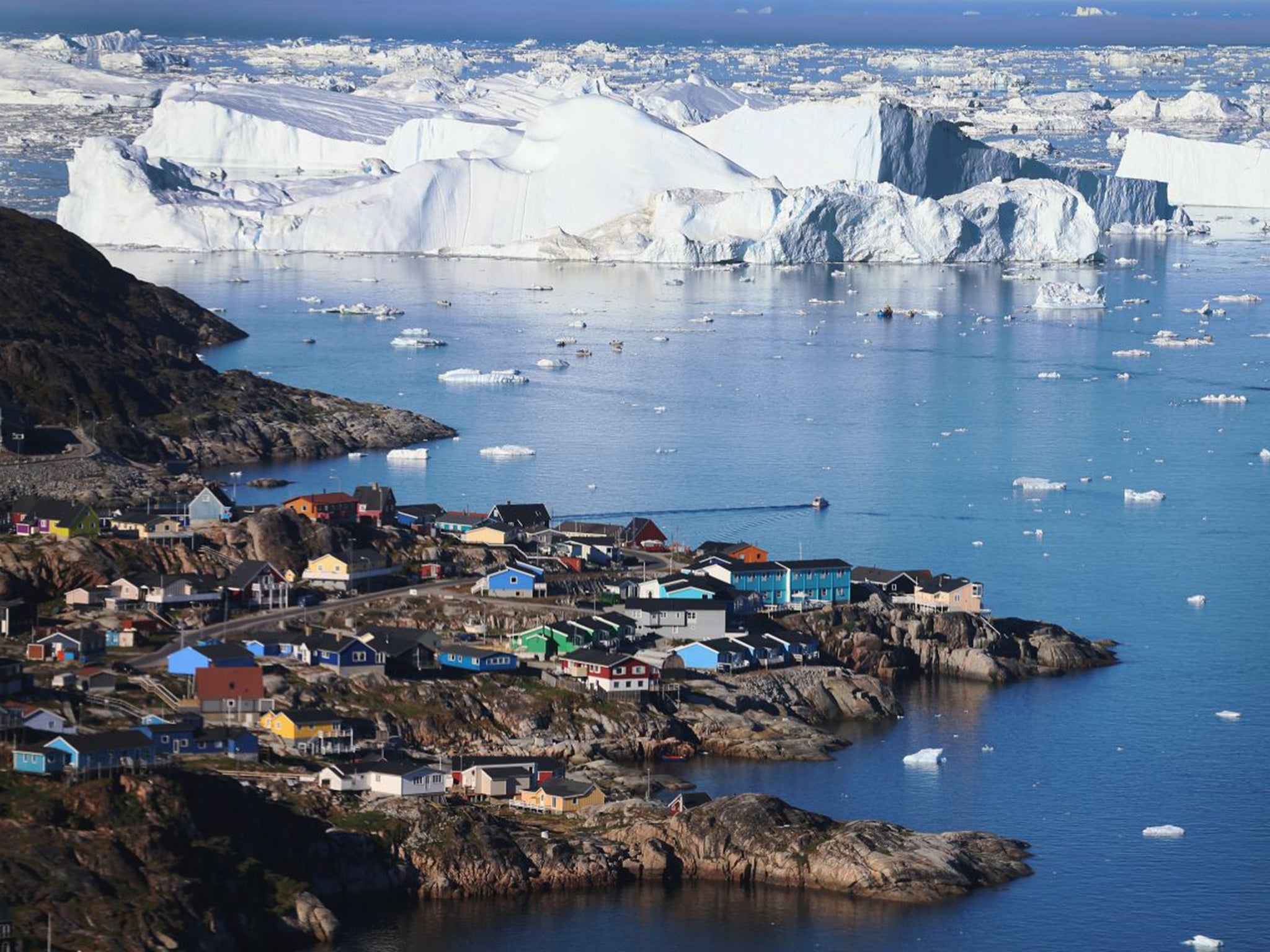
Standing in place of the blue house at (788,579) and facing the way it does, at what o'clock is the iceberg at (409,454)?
The iceberg is roughly at 5 o'clock from the blue house.

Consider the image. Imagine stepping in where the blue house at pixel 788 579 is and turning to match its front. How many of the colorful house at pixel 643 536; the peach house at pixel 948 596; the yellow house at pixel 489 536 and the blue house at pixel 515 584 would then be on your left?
1

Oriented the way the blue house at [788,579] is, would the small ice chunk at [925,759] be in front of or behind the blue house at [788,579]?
in front

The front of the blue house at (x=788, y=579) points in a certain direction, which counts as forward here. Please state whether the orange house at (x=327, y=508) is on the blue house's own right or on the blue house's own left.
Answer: on the blue house's own right

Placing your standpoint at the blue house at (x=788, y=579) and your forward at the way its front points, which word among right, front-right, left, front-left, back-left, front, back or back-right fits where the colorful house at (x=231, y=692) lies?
front-right

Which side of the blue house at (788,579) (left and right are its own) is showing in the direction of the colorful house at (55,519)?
right

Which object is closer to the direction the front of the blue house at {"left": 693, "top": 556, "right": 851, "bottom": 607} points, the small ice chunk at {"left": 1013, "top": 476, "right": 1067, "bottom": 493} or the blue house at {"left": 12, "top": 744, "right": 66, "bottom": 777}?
the blue house

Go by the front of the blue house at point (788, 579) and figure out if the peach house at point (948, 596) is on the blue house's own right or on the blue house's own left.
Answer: on the blue house's own left

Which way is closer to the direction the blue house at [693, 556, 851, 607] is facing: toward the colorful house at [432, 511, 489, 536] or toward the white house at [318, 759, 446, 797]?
the white house

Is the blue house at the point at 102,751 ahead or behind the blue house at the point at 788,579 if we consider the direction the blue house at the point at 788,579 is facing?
ahead

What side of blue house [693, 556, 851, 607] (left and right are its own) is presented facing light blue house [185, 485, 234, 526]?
right

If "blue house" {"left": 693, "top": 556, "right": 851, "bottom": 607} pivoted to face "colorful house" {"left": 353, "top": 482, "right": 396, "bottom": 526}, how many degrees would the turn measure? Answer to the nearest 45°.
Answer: approximately 90° to its right

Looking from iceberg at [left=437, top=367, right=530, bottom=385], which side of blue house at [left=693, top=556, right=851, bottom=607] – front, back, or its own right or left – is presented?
back

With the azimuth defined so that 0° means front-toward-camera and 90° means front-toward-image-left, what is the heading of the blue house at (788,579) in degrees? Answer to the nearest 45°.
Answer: approximately 0°

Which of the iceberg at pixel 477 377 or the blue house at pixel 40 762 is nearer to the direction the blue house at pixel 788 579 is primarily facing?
the blue house

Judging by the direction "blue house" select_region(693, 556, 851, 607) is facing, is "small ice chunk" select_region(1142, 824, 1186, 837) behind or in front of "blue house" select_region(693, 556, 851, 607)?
in front

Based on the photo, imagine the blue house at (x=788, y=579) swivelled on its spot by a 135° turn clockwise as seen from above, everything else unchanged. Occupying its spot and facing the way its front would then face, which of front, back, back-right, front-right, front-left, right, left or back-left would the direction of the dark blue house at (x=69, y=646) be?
left
